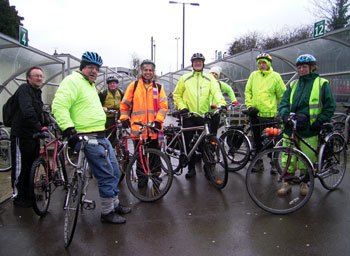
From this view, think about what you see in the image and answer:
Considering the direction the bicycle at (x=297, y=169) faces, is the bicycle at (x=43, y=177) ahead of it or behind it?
ahead

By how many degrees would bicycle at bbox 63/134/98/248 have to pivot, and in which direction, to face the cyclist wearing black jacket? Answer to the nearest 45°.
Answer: approximately 135° to its right

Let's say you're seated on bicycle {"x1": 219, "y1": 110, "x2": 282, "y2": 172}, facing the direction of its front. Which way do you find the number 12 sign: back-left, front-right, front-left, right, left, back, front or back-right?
back

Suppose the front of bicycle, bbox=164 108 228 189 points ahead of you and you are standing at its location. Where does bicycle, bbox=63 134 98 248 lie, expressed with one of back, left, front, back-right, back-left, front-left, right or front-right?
right

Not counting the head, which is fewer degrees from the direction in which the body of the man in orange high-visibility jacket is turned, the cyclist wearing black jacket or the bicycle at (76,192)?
the bicycle

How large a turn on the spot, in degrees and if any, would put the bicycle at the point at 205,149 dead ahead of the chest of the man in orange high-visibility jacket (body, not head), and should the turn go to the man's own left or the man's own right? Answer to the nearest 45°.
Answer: approximately 90° to the man's own left

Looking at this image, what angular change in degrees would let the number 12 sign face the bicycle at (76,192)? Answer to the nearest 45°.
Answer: approximately 45° to its left

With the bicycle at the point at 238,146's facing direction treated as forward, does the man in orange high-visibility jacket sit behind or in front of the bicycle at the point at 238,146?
in front

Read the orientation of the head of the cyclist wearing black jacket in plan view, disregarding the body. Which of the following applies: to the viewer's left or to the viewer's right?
to the viewer's right

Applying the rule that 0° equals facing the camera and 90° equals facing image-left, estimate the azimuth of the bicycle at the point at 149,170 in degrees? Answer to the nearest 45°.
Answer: approximately 315°

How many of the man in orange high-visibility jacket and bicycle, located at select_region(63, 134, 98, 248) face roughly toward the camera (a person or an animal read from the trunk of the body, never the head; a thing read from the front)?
2

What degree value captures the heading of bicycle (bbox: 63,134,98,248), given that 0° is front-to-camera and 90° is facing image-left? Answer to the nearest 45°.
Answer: approximately 0°
